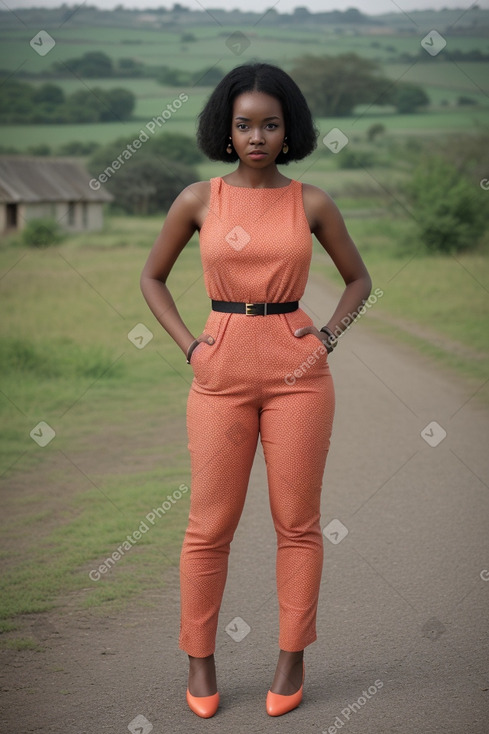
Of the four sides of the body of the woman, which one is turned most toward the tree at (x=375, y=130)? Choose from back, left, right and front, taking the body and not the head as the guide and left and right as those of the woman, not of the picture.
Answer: back

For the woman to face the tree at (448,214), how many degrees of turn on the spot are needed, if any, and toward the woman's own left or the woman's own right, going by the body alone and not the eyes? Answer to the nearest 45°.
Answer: approximately 180°

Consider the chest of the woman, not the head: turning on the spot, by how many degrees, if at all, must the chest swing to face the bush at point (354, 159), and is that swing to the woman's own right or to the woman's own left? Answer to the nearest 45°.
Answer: approximately 180°

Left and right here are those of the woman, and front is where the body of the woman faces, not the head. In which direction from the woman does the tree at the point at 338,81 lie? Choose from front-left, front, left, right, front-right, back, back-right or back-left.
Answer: back

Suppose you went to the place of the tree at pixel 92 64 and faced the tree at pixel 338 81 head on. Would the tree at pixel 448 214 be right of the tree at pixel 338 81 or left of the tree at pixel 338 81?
right

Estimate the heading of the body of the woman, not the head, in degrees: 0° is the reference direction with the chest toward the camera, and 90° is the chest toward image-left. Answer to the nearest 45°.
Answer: approximately 0°

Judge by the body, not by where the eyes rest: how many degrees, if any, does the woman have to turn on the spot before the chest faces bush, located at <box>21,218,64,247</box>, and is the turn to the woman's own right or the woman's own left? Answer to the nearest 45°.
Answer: approximately 180°

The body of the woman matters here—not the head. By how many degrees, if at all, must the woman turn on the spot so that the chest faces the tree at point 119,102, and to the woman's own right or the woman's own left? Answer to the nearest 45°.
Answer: approximately 180°

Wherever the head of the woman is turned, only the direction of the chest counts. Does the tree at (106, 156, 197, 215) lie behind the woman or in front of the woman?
behind
